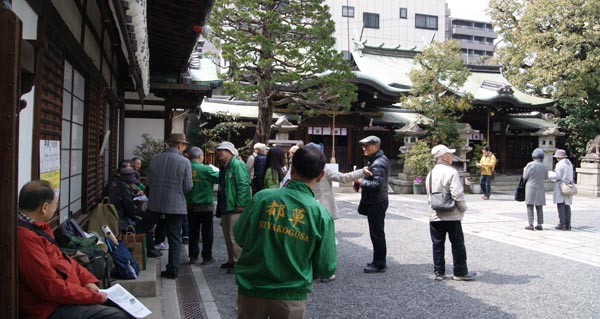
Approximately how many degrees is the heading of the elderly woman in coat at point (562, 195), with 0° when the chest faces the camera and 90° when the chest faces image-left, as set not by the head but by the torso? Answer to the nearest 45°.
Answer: approximately 90°

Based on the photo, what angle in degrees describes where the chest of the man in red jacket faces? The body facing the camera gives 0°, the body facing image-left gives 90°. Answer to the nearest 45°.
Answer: approximately 270°

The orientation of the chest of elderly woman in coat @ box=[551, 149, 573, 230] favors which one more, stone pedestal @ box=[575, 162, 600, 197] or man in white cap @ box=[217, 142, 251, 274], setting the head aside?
the man in white cap

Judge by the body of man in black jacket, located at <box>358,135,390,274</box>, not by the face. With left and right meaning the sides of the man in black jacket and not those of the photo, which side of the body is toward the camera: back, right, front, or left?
left

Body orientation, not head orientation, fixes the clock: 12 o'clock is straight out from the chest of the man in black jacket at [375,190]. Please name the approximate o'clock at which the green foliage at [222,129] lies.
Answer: The green foliage is roughly at 2 o'clock from the man in black jacket.

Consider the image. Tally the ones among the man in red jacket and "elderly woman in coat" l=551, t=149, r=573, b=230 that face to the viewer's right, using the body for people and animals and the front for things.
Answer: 1

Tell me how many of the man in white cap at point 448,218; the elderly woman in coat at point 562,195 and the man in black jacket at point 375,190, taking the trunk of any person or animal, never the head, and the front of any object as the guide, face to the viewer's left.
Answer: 2

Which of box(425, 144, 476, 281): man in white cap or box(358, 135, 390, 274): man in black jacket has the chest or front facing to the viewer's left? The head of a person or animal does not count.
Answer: the man in black jacket

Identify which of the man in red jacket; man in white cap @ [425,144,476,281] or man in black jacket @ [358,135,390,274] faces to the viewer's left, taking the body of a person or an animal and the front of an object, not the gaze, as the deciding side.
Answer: the man in black jacket

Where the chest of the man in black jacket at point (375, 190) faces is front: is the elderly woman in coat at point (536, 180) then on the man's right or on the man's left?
on the man's right
